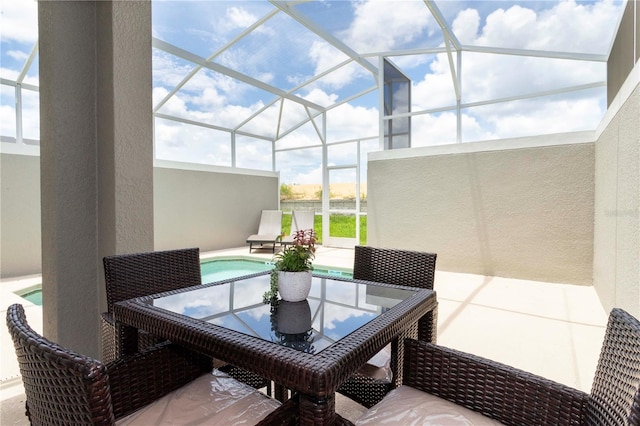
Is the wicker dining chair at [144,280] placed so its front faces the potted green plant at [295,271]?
yes

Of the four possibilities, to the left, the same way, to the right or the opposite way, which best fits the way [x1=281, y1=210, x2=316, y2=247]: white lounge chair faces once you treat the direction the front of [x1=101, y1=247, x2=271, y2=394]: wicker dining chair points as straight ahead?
to the right

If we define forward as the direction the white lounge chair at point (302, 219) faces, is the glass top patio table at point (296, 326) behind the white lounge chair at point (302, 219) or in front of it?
in front

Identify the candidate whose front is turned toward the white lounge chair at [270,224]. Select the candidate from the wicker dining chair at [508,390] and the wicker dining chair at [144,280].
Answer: the wicker dining chair at [508,390]

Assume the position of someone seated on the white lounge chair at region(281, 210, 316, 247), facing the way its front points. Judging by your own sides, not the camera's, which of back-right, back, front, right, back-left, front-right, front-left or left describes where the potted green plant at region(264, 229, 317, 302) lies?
front-left

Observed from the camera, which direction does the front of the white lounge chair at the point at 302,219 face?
facing the viewer and to the left of the viewer

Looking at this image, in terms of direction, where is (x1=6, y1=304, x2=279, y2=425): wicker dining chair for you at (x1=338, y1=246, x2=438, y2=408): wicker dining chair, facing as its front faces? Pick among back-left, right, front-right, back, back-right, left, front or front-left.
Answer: front

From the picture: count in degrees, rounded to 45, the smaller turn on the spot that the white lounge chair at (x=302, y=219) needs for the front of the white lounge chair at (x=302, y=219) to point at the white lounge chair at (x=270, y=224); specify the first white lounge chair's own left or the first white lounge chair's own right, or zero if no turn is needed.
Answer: approximately 45° to the first white lounge chair's own right

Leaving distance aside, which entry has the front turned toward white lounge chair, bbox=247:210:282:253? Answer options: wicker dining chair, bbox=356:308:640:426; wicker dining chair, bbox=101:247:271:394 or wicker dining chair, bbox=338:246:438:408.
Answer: wicker dining chair, bbox=356:308:640:426

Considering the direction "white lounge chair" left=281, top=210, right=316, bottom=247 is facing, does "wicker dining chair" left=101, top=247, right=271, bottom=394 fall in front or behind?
in front

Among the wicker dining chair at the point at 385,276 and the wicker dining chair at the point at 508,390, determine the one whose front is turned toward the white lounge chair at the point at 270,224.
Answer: the wicker dining chair at the point at 508,390

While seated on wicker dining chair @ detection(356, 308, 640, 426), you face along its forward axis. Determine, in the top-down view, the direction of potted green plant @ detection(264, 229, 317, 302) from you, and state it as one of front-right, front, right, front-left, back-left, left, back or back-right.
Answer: front-left

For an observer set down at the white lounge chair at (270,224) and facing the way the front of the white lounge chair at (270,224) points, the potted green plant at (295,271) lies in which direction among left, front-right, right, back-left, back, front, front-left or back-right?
front-left

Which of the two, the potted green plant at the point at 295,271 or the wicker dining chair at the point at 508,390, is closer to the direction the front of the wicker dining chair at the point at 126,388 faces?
the potted green plant

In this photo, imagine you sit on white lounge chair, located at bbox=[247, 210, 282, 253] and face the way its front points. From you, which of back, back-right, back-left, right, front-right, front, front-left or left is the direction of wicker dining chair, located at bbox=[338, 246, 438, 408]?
front-left

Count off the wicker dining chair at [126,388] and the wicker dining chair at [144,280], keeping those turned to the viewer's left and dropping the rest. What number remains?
0

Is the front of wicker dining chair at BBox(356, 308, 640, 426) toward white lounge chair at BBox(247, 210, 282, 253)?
yes

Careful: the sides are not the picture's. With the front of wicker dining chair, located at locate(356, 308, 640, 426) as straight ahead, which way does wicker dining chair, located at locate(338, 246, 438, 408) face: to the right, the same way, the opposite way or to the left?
to the left
